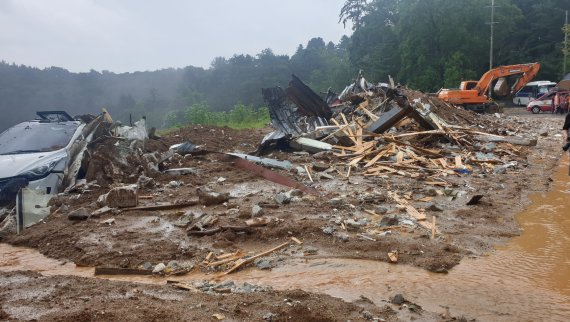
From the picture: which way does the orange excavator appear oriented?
to the viewer's right

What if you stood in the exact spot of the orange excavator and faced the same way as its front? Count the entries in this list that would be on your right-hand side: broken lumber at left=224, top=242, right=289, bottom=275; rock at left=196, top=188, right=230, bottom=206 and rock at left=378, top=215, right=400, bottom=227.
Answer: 3

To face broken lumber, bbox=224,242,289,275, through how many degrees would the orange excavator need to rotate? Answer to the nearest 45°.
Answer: approximately 90° to its right

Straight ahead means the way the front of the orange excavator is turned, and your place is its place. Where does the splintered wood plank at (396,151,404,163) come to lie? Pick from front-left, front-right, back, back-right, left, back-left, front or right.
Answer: right

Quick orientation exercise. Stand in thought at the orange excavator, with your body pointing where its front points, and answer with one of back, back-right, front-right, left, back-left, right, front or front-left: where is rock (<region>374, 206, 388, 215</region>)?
right

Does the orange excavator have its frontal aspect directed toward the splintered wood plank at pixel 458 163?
no

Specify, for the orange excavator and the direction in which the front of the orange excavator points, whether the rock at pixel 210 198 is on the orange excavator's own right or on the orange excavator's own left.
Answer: on the orange excavator's own right

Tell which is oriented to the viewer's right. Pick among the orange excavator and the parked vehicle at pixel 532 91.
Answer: the orange excavator

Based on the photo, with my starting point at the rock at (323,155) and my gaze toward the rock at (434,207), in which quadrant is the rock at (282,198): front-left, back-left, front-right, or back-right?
front-right

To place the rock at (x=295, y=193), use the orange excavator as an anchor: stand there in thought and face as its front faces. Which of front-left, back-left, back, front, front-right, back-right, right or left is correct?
right

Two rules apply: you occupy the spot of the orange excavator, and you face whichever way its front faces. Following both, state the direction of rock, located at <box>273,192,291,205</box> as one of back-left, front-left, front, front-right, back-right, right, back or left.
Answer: right

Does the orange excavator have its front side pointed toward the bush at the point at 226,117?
no

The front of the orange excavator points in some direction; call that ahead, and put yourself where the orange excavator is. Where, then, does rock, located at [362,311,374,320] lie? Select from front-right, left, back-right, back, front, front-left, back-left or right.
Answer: right

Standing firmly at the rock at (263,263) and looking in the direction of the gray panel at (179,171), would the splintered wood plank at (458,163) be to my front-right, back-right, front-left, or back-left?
front-right

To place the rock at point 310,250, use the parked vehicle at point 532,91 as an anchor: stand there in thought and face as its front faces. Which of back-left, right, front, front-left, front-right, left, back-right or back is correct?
front-left
